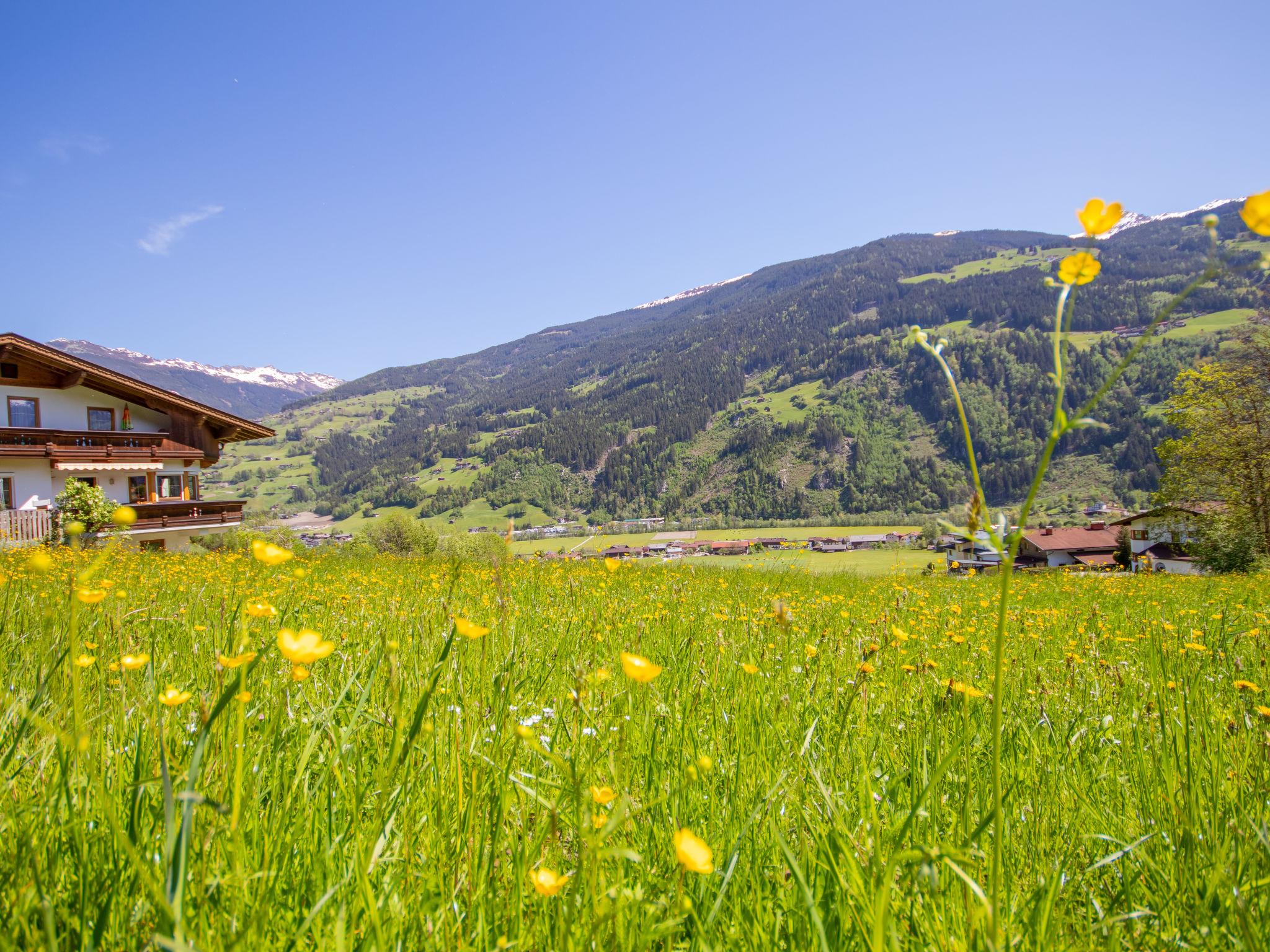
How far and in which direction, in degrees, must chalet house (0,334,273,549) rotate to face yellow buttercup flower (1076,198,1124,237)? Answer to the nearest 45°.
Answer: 0° — it already faces it

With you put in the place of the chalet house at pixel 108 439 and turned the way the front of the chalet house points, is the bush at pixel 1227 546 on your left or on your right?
on your left

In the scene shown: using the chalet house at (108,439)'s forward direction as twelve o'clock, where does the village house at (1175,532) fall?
The village house is roughly at 10 o'clock from the chalet house.

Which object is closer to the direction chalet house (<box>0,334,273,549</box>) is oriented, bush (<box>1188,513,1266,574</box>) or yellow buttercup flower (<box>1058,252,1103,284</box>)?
the yellow buttercup flower

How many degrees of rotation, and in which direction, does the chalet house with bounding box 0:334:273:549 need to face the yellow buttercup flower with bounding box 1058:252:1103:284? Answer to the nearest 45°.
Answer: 0° — it already faces it

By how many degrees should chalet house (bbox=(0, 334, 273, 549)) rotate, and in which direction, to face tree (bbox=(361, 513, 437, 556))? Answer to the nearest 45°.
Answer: approximately 90° to its left

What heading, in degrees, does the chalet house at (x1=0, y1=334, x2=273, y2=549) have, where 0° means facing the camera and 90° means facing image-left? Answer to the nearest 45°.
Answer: approximately 0°

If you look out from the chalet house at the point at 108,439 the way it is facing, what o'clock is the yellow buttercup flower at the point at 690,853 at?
The yellow buttercup flower is roughly at 12 o'clock from the chalet house.

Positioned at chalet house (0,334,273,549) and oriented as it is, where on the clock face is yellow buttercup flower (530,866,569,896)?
The yellow buttercup flower is roughly at 12 o'clock from the chalet house.

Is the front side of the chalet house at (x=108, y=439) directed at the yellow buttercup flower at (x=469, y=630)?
yes

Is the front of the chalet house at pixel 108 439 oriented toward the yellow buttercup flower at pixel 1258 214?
yes
